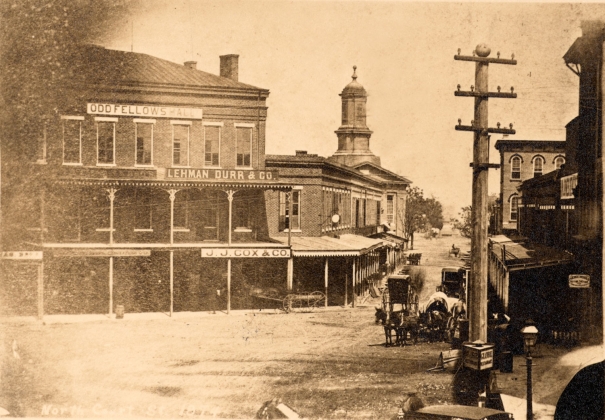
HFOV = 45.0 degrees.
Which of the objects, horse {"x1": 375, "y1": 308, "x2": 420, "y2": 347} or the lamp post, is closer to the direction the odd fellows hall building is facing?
the lamp post

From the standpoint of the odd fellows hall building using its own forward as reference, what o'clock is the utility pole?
The utility pole is roughly at 10 o'clock from the odd fellows hall building.

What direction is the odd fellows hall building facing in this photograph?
toward the camera

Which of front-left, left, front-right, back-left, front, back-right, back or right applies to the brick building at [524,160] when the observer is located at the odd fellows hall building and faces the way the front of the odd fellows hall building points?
left

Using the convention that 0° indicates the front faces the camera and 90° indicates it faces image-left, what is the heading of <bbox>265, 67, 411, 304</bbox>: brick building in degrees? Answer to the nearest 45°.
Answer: approximately 315°

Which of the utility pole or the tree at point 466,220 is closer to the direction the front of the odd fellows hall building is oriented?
the utility pole

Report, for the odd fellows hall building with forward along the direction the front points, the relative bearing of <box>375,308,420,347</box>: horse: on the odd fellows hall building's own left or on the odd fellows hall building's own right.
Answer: on the odd fellows hall building's own left
